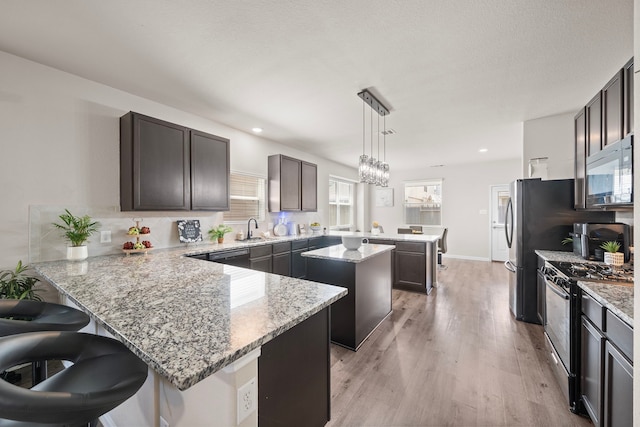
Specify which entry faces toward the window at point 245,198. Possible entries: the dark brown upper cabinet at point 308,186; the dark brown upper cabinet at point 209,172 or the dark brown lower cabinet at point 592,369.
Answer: the dark brown lower cabinet

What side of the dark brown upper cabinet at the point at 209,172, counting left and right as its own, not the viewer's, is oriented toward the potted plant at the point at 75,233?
right

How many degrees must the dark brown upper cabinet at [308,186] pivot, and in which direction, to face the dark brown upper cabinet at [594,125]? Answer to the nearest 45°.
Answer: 0° — it already faces it

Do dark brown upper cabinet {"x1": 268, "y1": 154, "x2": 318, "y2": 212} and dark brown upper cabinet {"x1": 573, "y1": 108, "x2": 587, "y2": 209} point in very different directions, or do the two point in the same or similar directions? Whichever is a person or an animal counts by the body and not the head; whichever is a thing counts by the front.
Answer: very different directions

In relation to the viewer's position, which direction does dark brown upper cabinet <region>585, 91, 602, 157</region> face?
facing to the left of the viewer

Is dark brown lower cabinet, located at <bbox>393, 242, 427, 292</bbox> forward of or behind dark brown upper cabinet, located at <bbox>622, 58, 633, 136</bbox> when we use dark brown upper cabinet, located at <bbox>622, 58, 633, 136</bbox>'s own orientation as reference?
forward

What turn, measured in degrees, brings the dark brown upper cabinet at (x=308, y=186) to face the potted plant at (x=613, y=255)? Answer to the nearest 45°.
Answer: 0° — it already faces it

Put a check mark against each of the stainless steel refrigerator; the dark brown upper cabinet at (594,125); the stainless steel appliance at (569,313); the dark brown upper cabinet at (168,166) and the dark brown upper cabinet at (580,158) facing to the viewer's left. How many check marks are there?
4

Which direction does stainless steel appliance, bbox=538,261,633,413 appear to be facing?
to the viewer's left

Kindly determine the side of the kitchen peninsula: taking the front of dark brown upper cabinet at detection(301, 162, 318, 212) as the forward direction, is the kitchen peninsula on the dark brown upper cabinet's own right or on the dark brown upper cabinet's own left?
on the dark brown upper cabinet's own right

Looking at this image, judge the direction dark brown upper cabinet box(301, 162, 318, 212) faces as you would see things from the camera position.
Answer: facing the viewer and to the right of the viewer

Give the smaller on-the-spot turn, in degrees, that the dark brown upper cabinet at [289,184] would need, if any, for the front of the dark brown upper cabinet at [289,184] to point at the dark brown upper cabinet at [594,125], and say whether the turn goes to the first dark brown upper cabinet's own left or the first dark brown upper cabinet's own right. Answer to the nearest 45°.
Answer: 0° — it already faces it
